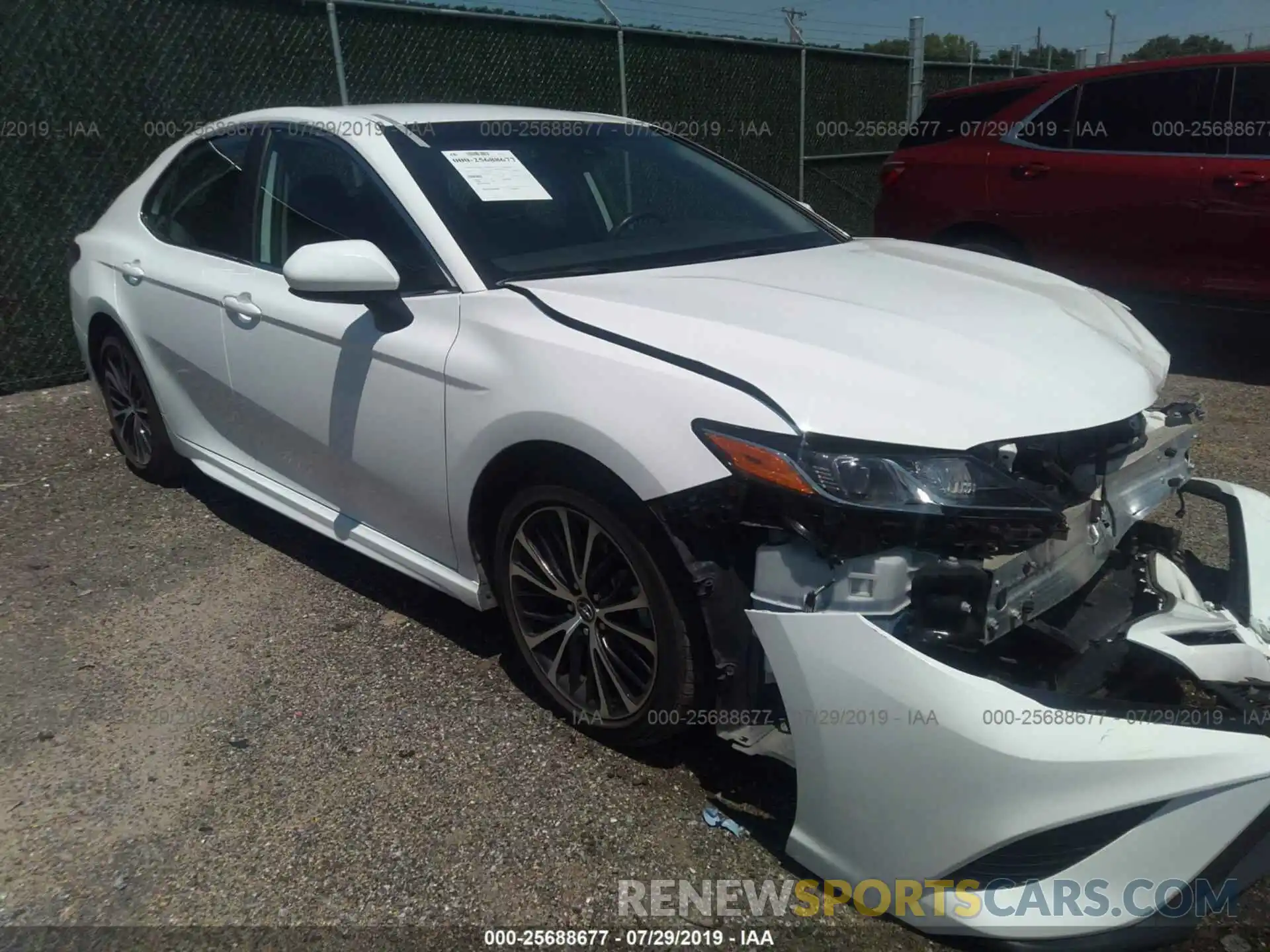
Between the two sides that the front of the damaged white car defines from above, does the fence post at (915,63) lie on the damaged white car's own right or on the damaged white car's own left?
on the damaged white car's own left

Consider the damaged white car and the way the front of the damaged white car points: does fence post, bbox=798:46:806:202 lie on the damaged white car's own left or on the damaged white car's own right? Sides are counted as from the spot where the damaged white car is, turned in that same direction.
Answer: on the damaged white car's own left

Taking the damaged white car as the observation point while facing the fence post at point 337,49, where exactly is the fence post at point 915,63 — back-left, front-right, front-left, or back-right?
front-right

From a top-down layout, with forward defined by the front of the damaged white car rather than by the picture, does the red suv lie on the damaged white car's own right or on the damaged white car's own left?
on the damaged white car's own left

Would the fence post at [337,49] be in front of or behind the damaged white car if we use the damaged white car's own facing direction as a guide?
behind

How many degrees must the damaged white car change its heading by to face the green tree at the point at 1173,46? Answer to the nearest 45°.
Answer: approximately 90° to its left

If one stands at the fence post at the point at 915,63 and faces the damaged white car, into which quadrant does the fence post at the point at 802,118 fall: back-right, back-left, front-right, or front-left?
front-right

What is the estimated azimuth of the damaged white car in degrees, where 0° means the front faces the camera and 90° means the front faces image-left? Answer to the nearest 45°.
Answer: approximately 315°

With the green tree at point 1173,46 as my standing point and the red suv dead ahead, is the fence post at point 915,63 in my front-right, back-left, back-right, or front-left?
front-right
